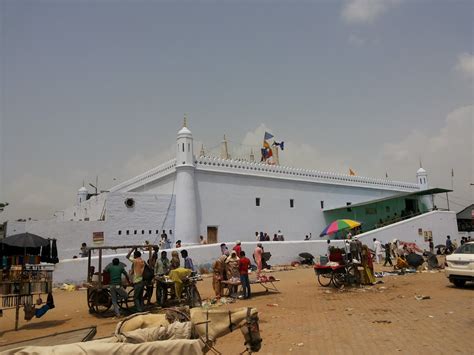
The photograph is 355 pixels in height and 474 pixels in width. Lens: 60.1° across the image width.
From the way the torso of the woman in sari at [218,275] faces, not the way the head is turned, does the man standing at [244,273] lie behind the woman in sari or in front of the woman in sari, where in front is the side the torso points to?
in front

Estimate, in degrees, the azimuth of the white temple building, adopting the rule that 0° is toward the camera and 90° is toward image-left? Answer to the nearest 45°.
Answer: approximately 315°

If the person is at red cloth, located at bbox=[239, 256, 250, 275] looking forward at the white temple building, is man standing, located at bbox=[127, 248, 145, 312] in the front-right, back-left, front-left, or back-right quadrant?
back-left

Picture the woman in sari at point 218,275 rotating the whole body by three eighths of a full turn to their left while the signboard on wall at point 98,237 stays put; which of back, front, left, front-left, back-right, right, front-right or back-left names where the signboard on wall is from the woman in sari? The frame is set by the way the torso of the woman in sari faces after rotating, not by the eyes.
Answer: front

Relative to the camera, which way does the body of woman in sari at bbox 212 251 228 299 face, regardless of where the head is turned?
to the viewer's right

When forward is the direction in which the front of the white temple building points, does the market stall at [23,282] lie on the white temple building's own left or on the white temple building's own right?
on the white temple building's own right

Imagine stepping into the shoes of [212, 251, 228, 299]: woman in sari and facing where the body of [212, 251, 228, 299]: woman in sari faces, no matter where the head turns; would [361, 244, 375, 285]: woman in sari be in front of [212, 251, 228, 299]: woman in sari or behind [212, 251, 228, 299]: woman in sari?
in front
